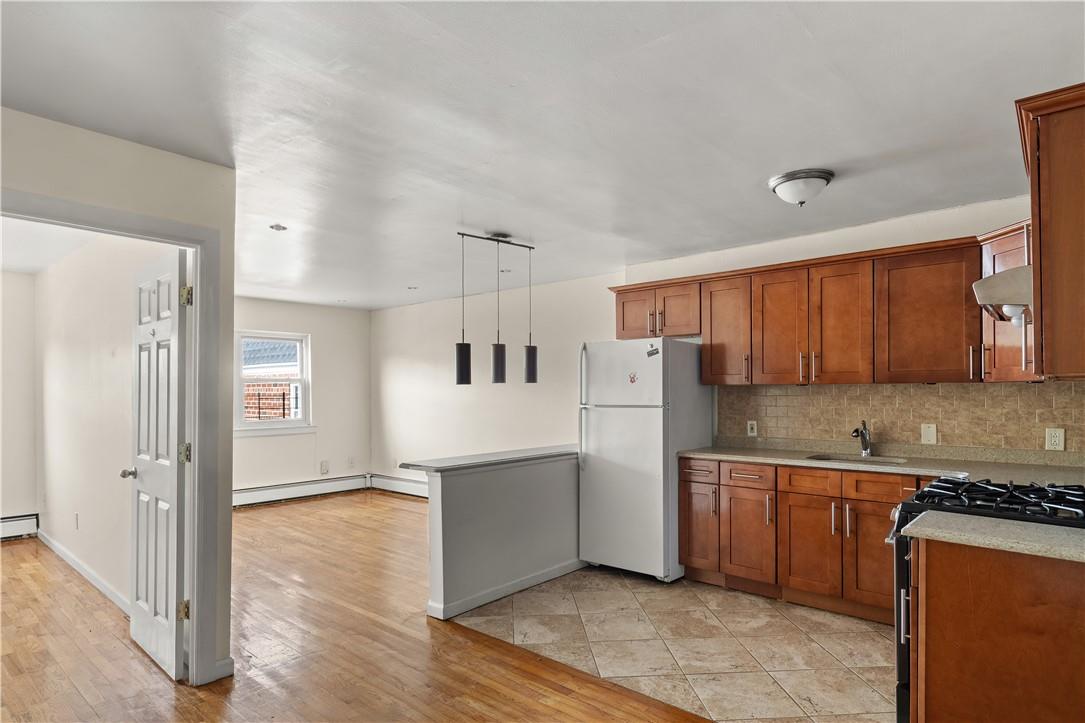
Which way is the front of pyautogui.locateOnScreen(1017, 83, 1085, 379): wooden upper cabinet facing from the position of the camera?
facing to the left of the viewer

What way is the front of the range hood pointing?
to the viewer's left

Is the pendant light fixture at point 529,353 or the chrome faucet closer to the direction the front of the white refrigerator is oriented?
the pendant light fixture

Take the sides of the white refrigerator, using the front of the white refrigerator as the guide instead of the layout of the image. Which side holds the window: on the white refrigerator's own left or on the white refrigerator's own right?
on the white refrigerator's own right

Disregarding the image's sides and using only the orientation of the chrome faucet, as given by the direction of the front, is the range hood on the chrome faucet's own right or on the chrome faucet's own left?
on the chrome faucet's own left

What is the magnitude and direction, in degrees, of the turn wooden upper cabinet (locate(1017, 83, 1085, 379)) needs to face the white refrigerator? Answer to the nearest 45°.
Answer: approximately 45° to its right

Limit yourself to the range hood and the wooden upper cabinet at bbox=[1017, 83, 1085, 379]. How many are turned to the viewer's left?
2

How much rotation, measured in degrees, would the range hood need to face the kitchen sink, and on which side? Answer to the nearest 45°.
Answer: approximately 90° to its right

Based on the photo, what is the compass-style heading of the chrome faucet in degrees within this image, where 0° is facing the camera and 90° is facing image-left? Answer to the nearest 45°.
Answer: approximately 45°

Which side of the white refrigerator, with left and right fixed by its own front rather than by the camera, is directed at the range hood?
left
